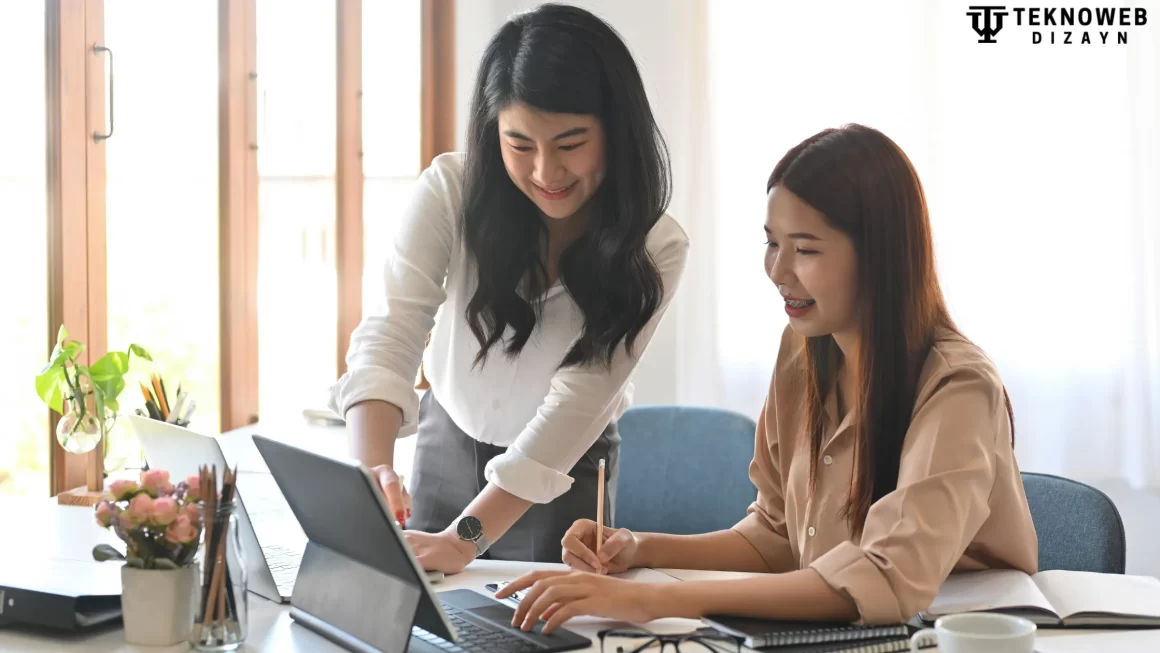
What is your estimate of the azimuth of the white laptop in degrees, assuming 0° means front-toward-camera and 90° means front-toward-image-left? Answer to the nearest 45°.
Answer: approximately 225°

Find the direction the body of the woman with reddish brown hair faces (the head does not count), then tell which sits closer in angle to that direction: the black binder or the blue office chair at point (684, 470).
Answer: the black binder

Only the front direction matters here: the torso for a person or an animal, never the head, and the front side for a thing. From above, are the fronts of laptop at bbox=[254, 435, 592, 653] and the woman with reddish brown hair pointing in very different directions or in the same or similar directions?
very different directions
